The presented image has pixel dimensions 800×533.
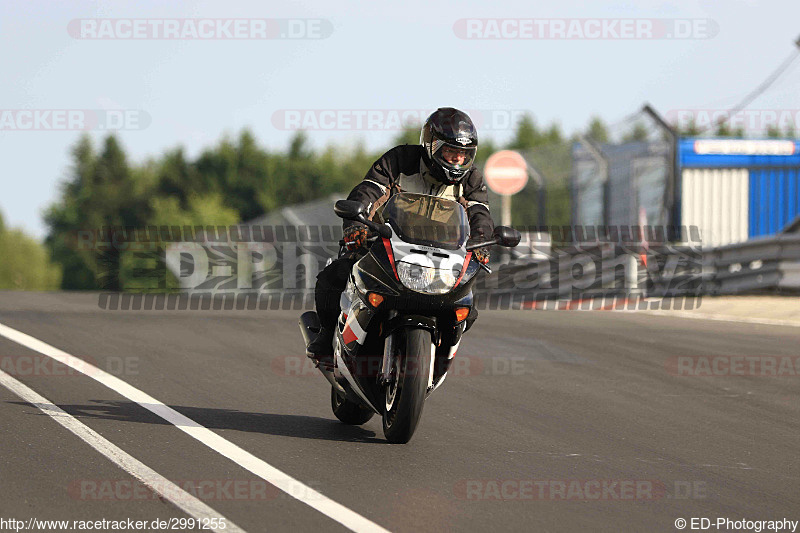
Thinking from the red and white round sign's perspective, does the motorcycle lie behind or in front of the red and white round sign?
in front

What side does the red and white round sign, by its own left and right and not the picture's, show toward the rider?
front

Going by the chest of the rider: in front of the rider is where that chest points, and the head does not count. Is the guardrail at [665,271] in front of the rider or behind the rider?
behind

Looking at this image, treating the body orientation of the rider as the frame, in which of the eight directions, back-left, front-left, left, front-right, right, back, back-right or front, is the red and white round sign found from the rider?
back

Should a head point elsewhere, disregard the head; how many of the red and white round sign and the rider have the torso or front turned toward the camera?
2

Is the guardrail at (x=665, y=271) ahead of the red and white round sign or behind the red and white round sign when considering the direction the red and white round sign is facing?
ahead

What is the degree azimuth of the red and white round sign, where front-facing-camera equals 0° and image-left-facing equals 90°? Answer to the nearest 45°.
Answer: approximately 0°

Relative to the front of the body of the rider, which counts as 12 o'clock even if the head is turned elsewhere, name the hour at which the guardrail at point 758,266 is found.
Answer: The guardrail is roughly at 7 o'clock from the rider.
